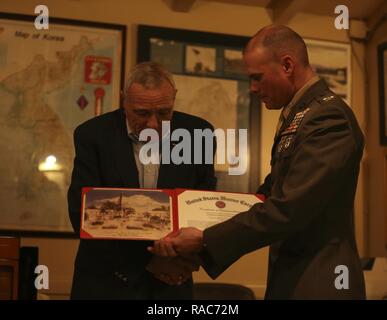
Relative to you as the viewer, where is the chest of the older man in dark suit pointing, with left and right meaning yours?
facing the viewer

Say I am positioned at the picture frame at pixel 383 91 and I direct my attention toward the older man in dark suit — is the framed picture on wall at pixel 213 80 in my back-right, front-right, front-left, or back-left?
front-right

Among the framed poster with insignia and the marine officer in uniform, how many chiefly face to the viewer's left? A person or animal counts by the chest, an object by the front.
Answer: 1

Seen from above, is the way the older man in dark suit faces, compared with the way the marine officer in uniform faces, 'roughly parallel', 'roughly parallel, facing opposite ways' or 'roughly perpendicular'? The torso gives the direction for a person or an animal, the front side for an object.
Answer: roughly perpendicular

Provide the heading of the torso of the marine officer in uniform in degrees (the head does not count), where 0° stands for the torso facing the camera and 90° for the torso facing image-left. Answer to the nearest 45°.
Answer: approximately 90°

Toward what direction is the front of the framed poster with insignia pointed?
toward the camera

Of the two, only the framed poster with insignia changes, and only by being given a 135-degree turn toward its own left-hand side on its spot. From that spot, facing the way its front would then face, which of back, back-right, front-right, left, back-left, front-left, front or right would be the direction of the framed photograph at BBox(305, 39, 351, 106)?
front-right

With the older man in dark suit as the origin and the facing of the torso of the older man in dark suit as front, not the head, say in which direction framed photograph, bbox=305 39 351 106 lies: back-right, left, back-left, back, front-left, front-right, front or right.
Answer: back-left

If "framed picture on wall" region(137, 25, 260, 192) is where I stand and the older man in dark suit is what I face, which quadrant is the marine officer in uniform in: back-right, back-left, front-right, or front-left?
front-left

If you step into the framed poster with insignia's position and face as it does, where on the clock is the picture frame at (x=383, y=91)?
The picture frame is roughly at 9 o'clock from the framed poster with insignia.

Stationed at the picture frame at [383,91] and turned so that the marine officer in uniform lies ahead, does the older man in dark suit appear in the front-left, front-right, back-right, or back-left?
front-right

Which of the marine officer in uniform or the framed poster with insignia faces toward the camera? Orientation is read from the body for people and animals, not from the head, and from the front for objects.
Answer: the framed poster with insignia

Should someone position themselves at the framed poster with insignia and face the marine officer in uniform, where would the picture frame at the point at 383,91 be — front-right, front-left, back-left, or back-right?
front-left
